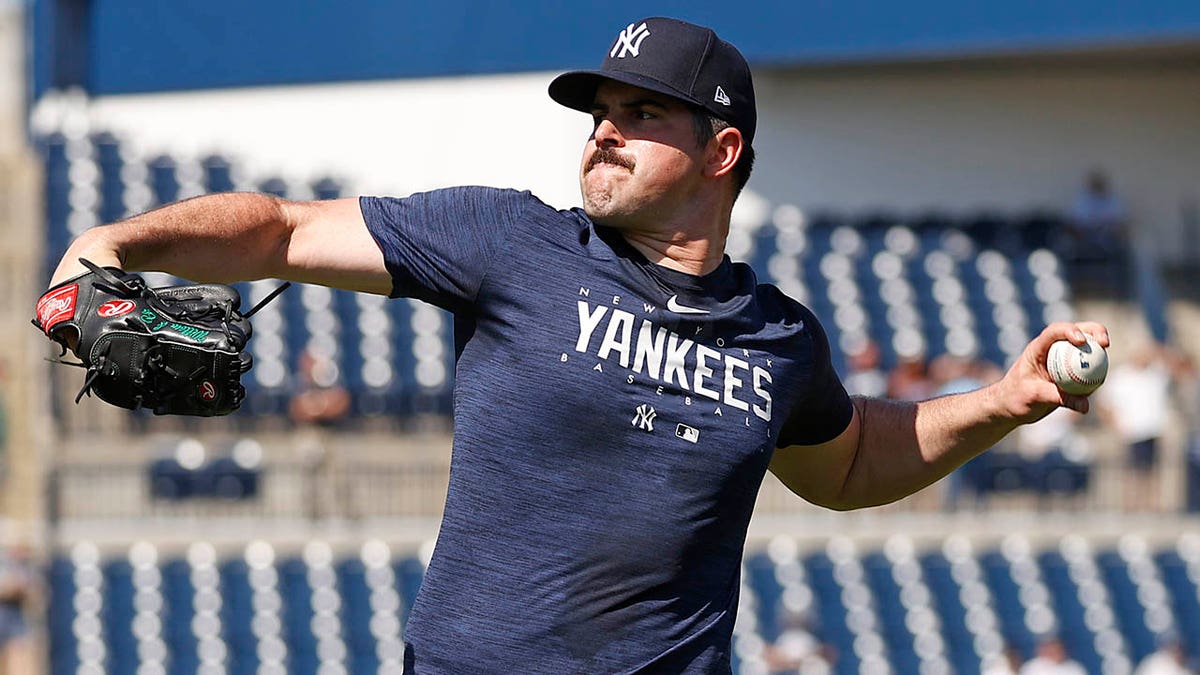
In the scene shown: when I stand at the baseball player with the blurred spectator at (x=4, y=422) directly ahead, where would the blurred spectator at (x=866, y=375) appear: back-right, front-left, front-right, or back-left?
front-right

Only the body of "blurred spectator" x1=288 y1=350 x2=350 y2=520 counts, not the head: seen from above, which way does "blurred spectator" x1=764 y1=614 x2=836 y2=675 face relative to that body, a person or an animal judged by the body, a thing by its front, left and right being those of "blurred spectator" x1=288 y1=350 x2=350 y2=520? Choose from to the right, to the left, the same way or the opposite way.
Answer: the same way

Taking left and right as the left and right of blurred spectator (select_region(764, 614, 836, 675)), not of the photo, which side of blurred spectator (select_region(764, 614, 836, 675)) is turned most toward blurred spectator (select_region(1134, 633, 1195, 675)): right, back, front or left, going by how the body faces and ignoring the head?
left

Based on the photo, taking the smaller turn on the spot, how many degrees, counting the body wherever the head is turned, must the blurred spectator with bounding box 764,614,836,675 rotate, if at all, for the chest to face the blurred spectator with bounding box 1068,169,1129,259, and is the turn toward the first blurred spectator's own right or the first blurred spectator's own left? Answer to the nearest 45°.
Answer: approximately 135° to the first blurred spectator's own left

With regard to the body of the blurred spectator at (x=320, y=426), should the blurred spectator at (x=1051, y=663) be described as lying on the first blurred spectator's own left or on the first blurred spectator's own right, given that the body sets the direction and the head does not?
on the first blurred spectator's own left

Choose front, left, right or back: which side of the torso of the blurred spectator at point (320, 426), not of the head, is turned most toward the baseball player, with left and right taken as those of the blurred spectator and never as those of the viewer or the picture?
front

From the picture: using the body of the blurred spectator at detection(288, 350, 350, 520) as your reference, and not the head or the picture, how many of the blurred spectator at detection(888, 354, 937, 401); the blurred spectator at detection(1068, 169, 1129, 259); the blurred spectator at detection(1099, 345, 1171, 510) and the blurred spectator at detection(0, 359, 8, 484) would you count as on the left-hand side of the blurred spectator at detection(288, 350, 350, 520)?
3

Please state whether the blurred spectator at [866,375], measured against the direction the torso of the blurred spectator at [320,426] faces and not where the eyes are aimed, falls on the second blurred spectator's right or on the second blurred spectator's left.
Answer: on the second blurred spectator's left

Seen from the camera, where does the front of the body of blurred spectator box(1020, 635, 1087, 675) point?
toward the camera

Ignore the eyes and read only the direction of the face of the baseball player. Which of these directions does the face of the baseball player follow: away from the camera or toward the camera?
toward the camera

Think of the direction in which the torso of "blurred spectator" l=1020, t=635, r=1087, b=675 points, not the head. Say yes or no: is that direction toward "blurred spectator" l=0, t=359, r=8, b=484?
no

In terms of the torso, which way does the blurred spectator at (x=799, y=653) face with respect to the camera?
toward the camera

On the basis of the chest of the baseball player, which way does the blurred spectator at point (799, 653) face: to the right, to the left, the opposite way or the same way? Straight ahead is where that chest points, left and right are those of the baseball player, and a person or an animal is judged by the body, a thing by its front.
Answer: the same way

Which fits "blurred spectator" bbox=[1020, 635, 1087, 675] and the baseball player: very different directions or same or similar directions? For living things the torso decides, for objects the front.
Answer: same or similar directions

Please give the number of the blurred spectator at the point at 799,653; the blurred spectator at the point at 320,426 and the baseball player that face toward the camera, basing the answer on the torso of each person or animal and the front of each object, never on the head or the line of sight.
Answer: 3
